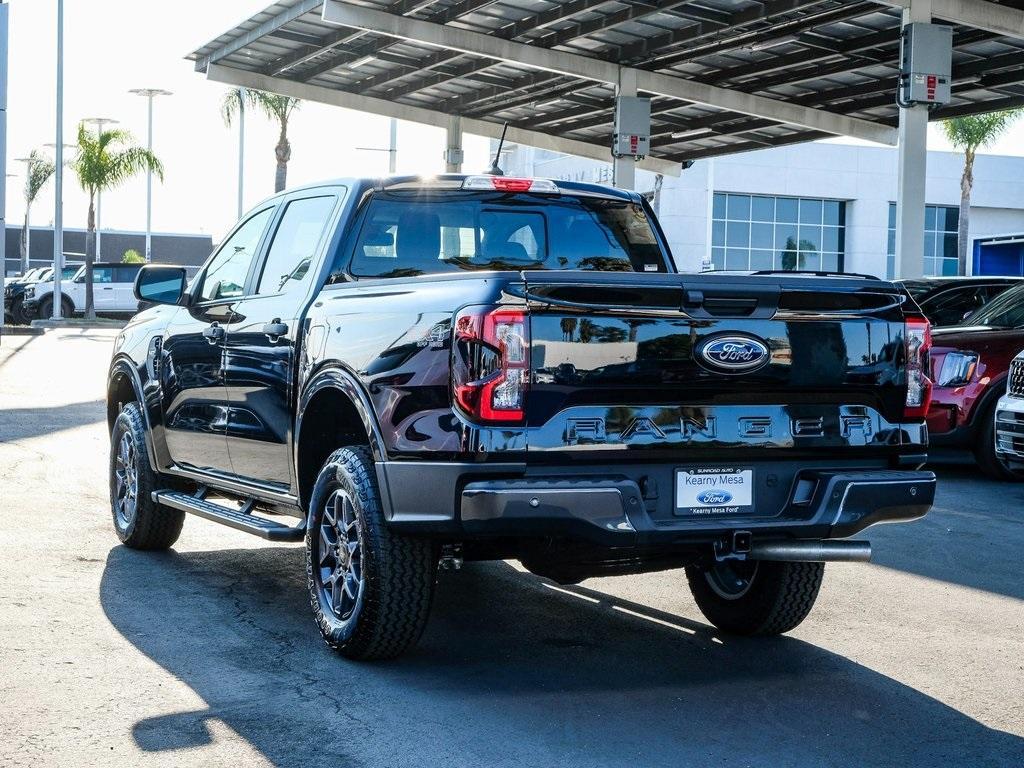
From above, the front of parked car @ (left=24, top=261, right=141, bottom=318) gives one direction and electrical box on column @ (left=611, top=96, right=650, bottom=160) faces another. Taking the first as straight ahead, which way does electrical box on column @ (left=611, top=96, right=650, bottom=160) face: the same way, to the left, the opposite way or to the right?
to the left

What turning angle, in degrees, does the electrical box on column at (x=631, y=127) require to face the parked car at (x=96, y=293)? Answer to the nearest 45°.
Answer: approximately 135° to its right

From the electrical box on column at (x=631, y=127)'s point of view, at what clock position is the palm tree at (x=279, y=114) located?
The palm tree is roughly at 5 o'clock from the electrical box on column.

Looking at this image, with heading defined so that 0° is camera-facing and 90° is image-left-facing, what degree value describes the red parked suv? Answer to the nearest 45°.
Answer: approximately 45°

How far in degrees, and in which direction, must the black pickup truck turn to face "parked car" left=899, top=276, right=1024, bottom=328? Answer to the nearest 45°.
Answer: approximately 90° to its right

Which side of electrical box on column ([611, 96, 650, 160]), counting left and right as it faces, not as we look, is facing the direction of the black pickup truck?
front

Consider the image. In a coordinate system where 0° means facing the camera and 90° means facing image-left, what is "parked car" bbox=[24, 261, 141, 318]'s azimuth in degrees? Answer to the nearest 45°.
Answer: approximately 90°

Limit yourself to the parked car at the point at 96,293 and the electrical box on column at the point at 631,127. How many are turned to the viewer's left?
1

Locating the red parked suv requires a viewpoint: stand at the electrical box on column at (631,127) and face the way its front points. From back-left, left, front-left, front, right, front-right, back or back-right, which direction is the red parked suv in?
front

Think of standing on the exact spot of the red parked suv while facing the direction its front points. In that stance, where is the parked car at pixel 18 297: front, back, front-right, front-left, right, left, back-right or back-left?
right

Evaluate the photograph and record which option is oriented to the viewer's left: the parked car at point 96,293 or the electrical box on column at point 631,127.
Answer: the parked car

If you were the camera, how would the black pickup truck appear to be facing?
facing away from the viewer and to the left of the viewer

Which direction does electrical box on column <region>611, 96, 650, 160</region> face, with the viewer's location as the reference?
facing the viewer

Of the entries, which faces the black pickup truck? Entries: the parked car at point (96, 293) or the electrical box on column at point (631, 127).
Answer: the electrical box on column

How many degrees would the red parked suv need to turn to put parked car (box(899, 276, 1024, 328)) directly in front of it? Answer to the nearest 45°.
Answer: approximately 135° to its right

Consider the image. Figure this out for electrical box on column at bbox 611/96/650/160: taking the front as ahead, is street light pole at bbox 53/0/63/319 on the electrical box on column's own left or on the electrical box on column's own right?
on the electrical box on column's own right
